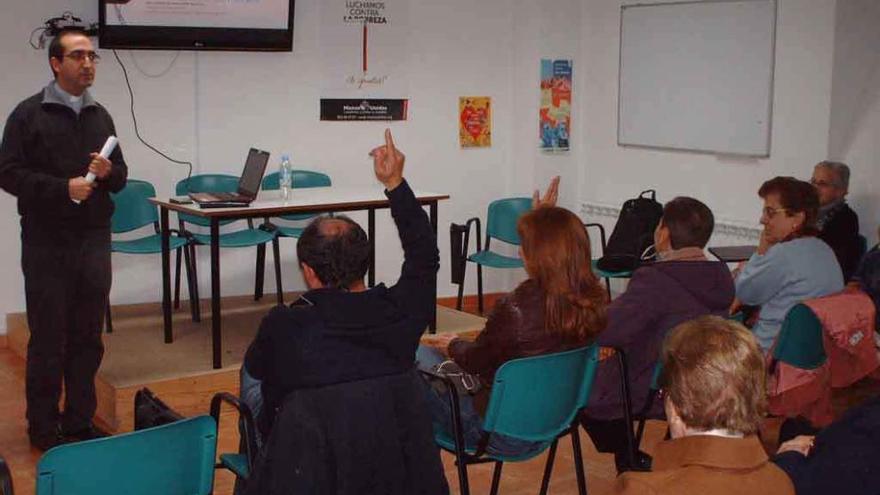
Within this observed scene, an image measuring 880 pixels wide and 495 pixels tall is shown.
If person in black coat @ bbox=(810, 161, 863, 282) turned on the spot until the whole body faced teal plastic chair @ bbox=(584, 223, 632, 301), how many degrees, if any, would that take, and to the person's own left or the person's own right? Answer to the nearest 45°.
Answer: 0° — they already face it

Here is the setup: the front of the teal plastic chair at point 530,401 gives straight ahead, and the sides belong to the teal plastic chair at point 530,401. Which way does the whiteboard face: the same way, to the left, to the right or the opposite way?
to the left

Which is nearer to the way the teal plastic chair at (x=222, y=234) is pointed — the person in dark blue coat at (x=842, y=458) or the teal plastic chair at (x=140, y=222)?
the person in dark blue coat

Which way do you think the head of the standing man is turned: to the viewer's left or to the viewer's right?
to the viewer's right

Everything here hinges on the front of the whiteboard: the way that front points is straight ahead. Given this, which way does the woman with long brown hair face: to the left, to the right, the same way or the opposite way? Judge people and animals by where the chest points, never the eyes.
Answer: to the right

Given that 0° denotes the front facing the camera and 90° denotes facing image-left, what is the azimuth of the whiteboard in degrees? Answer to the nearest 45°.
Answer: approximately 45°

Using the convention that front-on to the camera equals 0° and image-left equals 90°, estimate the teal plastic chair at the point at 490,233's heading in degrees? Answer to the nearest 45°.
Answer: approximately 45°

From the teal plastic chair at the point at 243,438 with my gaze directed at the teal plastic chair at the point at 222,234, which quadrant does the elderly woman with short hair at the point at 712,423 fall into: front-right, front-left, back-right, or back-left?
back-right
